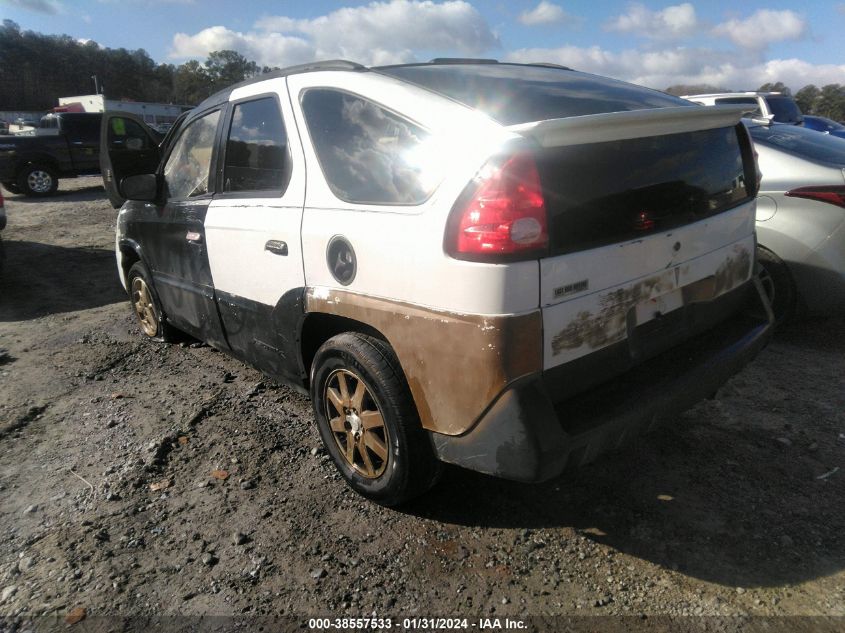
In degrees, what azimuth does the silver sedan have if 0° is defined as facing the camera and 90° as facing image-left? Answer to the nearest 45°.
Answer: approximately 135°

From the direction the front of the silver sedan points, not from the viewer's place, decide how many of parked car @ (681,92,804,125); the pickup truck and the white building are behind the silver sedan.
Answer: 0

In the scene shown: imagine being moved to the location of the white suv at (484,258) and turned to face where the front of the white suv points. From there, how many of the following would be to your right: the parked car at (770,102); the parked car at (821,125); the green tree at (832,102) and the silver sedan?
4

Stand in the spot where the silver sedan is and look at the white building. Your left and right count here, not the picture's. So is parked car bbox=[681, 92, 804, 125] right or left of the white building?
right

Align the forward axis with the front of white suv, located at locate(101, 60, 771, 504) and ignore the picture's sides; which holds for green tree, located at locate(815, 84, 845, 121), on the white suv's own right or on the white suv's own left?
on the white suv's own right

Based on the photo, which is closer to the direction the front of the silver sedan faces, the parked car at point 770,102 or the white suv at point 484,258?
the parked car

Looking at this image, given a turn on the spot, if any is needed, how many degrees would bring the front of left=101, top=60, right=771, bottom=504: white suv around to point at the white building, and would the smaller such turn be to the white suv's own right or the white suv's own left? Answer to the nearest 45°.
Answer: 0° — it already faces it

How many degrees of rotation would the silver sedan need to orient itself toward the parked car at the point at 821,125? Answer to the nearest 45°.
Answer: approximately 45° to its right

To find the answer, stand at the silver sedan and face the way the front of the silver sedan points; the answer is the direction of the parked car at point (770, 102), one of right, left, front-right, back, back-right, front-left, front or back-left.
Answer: front-right

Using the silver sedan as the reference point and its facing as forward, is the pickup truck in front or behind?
in front

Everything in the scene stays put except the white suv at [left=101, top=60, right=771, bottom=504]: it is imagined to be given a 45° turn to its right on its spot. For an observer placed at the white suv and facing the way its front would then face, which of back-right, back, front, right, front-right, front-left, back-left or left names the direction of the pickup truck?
front-left

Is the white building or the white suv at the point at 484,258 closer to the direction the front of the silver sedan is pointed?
the white building

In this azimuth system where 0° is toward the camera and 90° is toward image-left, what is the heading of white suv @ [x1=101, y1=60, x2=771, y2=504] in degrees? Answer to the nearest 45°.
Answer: approximately 135°

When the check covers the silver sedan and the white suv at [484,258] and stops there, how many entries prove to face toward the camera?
0
